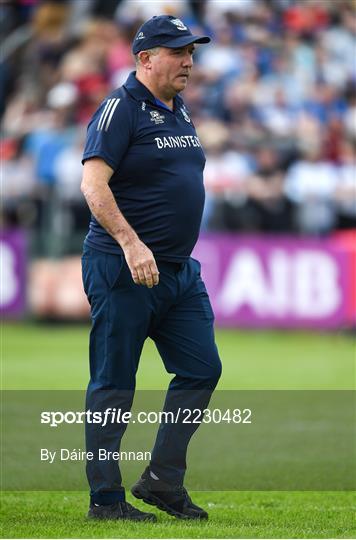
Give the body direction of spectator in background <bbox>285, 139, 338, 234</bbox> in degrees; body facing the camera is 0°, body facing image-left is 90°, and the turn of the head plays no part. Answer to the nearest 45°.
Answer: approximately 0°

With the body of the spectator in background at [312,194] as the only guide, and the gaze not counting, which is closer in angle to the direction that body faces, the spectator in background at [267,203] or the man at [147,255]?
the man

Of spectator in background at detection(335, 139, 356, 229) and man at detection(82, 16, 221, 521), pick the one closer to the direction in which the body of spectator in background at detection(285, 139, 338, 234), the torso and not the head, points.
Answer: the man

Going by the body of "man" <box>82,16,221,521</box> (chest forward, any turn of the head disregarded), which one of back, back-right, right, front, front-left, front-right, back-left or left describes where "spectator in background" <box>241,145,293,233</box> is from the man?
back-left

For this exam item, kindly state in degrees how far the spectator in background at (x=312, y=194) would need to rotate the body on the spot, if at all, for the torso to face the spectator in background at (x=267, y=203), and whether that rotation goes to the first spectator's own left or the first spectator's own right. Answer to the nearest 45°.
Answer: approximately 45° to the first spectator's own right

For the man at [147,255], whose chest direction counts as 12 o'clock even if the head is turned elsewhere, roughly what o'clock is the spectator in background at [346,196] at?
The spectator in background is roughly at 8 o'clock from the man.

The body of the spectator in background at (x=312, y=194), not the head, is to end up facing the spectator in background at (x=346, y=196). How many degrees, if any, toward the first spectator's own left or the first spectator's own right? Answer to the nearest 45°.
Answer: approximately 90° to the first spectator's own left

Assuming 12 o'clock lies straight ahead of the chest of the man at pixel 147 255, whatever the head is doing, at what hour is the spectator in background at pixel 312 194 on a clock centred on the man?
The spectator in background is roughly at 8 o'clock from the man.
